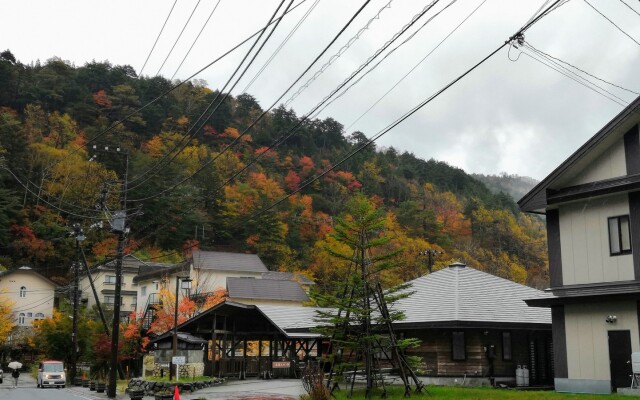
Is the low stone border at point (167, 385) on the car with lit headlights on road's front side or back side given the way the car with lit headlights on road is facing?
on the front side

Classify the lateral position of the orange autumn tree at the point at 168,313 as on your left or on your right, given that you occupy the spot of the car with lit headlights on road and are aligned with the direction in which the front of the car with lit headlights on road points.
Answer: on your left

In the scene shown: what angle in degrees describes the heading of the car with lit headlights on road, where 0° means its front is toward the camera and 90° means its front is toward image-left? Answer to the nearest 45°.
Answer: approximately 0°

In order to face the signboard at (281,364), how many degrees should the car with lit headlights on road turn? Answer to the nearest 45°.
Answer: approximately 45° to its left

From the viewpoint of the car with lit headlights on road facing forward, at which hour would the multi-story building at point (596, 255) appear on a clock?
The multi-story building is roughly at 11 o'clock from the car with lit headlights on road.

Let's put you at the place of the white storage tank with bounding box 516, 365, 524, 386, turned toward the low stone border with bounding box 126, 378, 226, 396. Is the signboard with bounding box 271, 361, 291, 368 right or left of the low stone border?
right

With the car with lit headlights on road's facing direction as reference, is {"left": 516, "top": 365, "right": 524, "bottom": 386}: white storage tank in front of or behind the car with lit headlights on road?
in front

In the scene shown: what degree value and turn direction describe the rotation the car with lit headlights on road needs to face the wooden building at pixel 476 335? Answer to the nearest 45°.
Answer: approximately 45° to its left

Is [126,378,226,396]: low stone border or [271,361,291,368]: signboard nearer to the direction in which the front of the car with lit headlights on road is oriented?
the low stone border

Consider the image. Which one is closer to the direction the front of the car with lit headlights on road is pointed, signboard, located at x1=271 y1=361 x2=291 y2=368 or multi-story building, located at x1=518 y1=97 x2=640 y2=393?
the multi-story building
